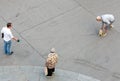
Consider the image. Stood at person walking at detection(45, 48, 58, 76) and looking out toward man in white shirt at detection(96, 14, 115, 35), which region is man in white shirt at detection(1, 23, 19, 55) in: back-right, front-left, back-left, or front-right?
back-left

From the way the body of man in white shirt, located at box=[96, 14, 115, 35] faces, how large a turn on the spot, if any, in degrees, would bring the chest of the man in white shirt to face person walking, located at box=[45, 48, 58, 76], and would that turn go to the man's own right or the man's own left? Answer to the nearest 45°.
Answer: approximately 45° to the man's own left

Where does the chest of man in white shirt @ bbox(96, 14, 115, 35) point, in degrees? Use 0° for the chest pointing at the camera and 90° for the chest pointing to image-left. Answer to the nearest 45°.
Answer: approximately 90°

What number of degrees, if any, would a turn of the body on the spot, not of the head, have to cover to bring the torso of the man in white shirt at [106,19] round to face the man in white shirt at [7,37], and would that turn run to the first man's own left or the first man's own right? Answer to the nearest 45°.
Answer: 0° — they already face them
